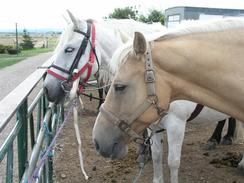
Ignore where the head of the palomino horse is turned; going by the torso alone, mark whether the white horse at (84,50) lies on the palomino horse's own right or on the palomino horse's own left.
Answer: on the palomino horse's own right

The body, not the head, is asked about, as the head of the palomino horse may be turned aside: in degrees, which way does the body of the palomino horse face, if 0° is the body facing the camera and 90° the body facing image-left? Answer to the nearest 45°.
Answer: approximately 90°

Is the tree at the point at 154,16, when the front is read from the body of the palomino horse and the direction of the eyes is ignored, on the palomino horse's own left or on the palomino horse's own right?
on the palomino horse's own right

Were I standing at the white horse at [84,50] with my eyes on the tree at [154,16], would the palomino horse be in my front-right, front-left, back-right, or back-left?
back-right

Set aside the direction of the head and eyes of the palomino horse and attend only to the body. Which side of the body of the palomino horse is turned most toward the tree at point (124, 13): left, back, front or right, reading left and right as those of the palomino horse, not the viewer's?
right
